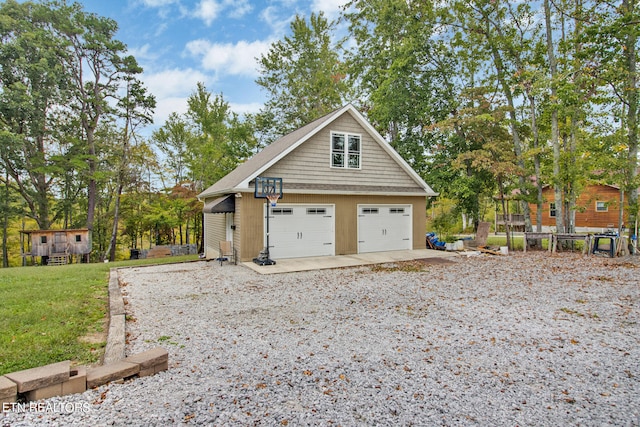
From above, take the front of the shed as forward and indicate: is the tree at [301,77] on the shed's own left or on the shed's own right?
on the shed's own left

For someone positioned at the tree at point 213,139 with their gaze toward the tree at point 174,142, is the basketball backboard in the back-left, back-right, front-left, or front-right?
back-left

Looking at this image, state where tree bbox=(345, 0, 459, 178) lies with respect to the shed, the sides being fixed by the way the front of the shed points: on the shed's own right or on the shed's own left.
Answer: on the shed's own left

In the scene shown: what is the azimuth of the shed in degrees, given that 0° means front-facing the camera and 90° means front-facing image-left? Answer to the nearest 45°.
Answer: approximately 0°

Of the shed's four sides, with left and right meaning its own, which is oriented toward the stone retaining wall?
front

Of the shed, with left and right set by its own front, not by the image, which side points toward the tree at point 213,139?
left
